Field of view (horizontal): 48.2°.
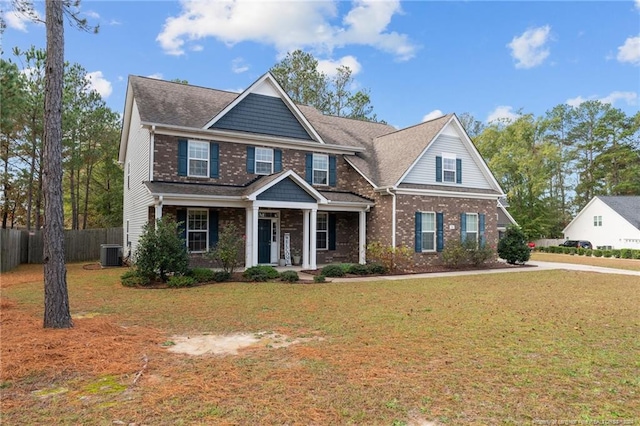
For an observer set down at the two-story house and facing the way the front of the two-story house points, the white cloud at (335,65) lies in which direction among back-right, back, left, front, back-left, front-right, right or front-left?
back-left

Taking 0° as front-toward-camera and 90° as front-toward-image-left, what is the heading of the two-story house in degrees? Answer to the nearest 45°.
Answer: approximately 315°

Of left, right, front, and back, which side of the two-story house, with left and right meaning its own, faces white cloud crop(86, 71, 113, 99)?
back

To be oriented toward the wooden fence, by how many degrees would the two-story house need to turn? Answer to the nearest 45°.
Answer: approximately 135° to its right

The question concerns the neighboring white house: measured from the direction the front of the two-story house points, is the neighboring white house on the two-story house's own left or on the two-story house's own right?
on the two-story house's own left
